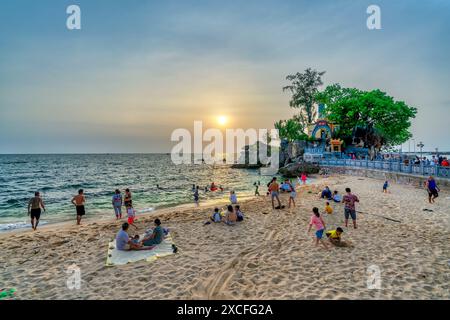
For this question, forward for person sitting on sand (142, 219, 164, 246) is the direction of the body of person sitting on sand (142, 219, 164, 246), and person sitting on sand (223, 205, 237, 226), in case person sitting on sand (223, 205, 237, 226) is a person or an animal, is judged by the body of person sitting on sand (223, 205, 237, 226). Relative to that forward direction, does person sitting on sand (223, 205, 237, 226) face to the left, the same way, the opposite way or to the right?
to the right

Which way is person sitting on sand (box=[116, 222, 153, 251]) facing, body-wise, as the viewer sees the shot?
to the viewer's right

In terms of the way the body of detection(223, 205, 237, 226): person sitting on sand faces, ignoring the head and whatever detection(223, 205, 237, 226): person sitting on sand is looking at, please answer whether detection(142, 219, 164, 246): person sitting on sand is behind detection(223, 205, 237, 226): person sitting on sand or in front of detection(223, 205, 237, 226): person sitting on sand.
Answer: behind

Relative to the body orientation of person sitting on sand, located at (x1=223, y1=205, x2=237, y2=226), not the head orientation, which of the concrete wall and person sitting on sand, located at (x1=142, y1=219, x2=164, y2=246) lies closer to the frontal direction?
the concrete wall

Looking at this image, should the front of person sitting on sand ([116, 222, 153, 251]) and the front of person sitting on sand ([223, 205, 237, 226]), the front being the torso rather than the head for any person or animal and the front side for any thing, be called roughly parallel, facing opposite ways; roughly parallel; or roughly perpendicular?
roughly perpendicular

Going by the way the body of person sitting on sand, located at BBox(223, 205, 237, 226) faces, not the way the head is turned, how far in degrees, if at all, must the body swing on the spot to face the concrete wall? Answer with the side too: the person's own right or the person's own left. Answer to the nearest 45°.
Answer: approximately 45° to the person's own right

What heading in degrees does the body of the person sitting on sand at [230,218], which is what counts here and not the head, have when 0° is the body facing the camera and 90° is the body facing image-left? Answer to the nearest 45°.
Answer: approximately 180°

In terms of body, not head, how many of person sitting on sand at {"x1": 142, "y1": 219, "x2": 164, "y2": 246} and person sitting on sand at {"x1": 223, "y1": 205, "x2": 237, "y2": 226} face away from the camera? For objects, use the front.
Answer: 1

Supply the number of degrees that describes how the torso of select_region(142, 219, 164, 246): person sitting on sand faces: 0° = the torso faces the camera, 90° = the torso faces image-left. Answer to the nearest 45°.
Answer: approximately 90°
